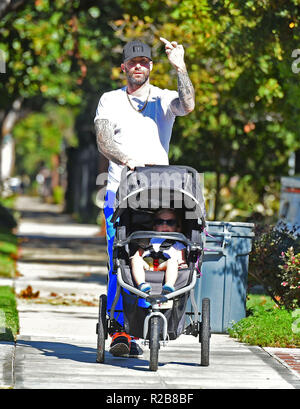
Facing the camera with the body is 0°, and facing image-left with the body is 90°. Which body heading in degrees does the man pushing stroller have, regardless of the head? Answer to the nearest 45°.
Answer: approximately 0°

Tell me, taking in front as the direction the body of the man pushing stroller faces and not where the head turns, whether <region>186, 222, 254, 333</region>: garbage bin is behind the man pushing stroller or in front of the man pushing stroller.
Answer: behind

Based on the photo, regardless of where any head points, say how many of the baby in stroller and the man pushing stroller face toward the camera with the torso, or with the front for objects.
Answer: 2

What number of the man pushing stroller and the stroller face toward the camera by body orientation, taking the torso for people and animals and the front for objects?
2

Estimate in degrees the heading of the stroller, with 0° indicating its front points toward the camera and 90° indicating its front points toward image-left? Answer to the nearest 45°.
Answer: approximately 0°
